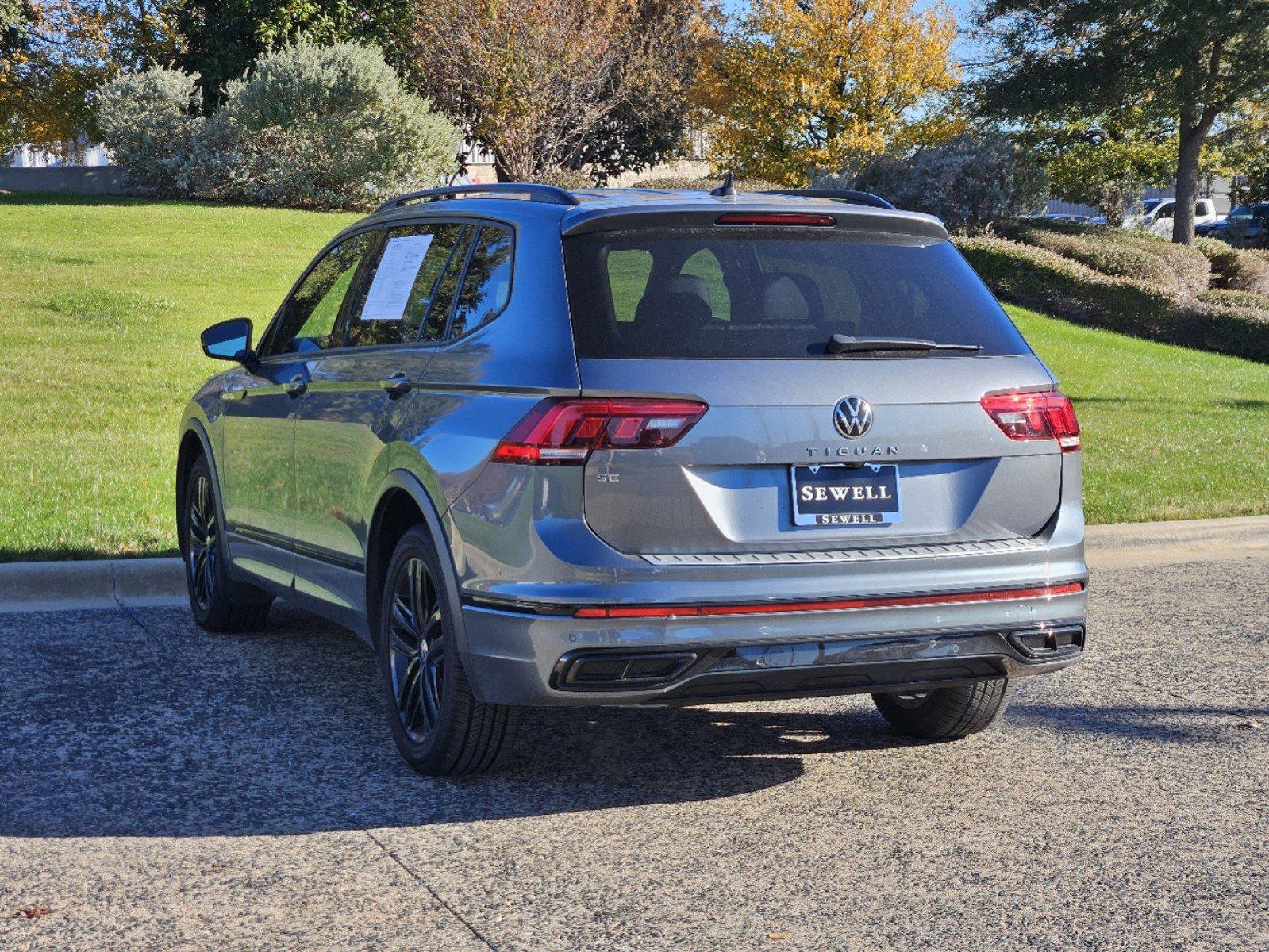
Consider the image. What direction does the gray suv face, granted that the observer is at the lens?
facing away from the viewer and to the left of the viewer

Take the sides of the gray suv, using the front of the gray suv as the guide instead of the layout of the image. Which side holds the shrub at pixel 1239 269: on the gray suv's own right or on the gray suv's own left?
on the gray suv's own right

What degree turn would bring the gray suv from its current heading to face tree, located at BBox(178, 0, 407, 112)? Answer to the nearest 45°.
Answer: approximately 45° to its right

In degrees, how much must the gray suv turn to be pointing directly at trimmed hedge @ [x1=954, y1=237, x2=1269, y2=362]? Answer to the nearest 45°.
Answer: approximately 45° to its right

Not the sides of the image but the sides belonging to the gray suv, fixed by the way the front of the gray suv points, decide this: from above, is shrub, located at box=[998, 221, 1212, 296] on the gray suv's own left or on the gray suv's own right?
on the gray suv's own right

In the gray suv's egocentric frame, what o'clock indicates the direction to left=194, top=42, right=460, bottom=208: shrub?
The shrub is roughly at 1 o'clock from the gray suv.

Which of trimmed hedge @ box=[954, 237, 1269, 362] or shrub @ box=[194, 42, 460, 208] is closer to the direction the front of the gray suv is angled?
the shrub

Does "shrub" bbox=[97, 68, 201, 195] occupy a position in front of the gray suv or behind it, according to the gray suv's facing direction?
in front

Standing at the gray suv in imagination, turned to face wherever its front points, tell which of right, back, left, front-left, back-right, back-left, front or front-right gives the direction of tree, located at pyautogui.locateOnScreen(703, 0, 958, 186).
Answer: front-right

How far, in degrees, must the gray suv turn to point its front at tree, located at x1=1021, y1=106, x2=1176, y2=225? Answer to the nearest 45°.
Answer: approximately 45° to its right
